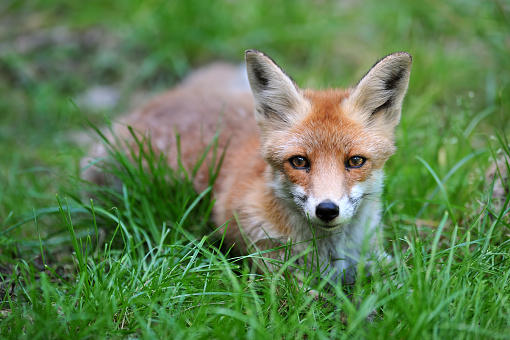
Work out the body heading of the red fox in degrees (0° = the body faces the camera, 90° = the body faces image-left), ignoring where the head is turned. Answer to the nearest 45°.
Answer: approximately 315°
